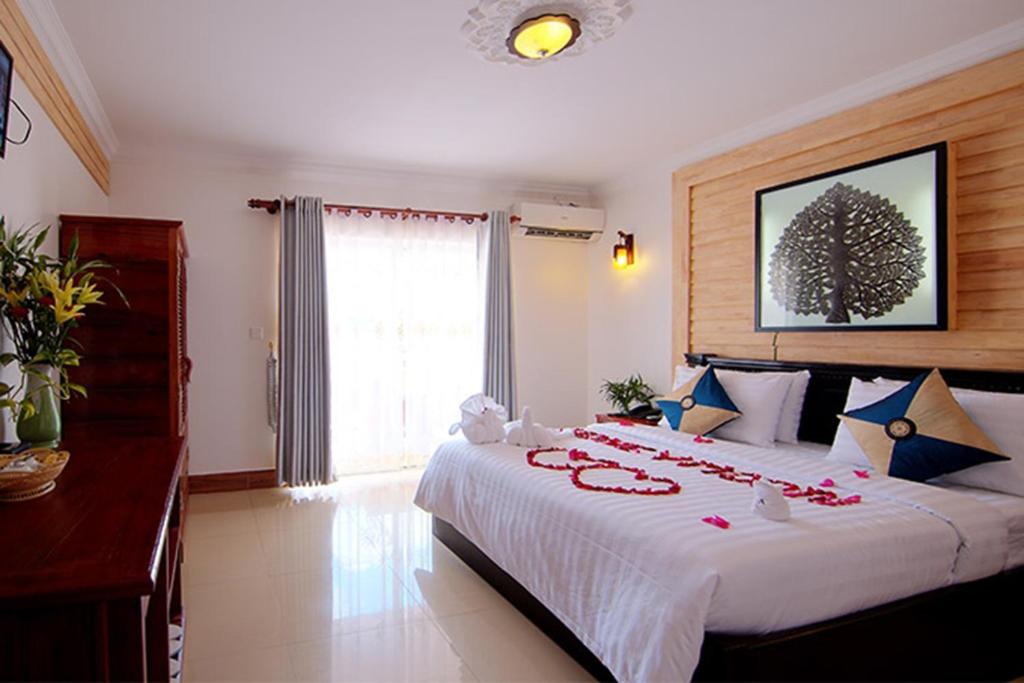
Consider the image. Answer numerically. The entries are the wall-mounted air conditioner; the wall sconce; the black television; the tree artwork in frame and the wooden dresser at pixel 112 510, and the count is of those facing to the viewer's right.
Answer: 2

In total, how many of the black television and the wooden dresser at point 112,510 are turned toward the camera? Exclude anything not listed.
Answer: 0

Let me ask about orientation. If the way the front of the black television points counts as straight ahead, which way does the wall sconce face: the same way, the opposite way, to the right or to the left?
the opposite way

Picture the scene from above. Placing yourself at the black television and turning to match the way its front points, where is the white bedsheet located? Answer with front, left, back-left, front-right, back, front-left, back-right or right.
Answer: front-right

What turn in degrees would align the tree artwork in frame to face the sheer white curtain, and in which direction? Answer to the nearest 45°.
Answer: approximately 45° to its right

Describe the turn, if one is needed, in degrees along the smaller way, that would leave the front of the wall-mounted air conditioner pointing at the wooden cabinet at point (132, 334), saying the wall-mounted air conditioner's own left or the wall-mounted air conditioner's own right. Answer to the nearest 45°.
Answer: approximately 45° to the wall-mounted air conditioner's own right

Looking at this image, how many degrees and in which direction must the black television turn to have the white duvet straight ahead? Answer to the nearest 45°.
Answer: approximately 45° to its right

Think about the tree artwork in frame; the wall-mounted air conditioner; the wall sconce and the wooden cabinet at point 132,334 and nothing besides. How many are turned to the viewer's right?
1

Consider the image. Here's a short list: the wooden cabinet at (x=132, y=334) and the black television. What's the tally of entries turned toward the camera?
0

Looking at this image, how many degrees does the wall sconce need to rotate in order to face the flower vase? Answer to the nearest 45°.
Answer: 0° — it already faces it

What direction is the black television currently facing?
to the viewer's right

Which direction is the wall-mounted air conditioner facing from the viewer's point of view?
toward the camera

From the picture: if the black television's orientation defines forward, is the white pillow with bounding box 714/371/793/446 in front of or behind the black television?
in front

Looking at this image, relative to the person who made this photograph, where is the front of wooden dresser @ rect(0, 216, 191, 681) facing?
facing to the right of the viewer

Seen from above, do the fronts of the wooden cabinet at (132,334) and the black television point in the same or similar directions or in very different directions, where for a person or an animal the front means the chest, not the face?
same or similar directions

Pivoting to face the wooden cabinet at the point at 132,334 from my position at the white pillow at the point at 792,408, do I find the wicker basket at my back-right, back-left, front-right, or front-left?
front-left

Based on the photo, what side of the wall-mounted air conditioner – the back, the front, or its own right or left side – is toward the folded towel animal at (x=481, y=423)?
front
